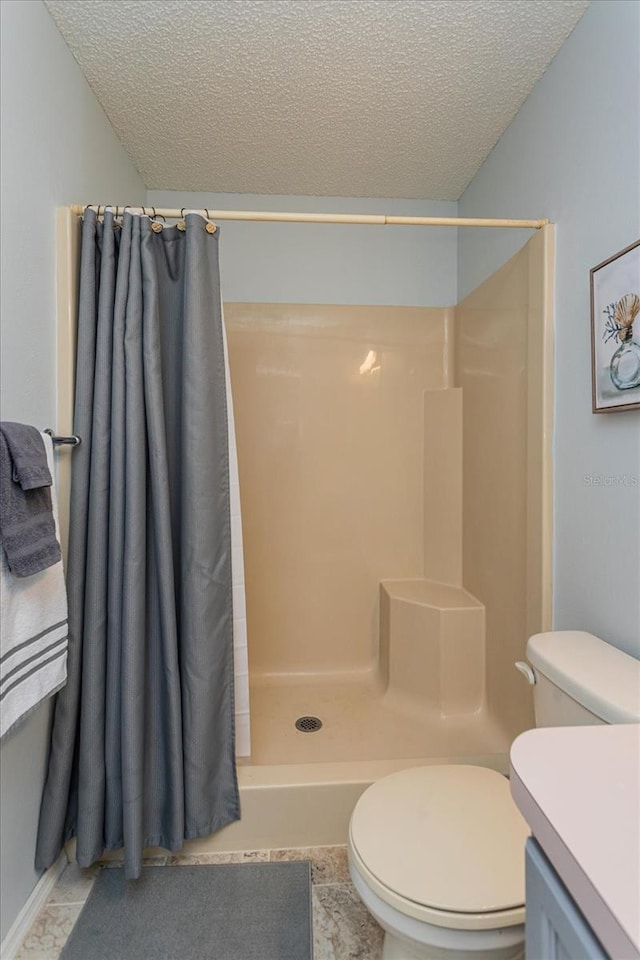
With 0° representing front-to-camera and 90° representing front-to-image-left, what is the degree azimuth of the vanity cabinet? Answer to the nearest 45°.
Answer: approximately 90°

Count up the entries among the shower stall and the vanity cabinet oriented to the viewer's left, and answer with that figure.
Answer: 1

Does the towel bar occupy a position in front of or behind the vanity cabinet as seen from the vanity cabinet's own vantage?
in front

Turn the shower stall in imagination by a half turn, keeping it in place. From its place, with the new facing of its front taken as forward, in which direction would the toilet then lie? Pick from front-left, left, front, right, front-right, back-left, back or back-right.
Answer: back

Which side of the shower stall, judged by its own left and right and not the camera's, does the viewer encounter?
front

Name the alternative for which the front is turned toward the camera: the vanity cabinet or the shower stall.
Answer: the shower stall

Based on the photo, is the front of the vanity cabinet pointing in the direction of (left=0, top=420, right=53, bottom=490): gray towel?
yes

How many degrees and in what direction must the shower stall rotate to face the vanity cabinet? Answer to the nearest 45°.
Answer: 0° — it already faces it

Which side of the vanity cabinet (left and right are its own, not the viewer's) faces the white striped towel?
front
